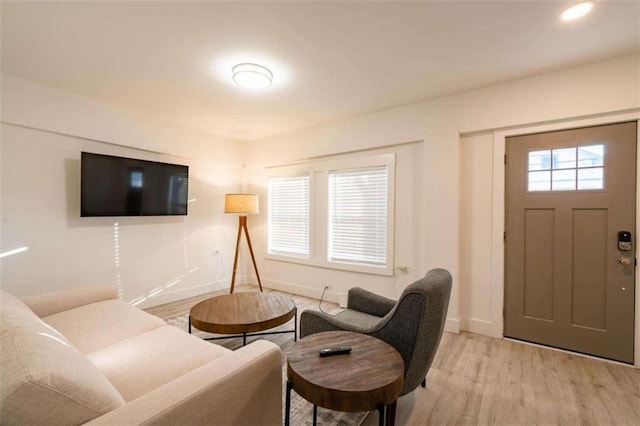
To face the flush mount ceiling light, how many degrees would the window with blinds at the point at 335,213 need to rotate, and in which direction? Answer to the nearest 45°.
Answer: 0° — it already faces it

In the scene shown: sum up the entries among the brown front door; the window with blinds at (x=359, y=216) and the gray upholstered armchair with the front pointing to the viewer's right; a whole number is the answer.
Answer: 0

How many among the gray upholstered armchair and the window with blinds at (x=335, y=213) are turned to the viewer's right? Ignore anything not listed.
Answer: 0

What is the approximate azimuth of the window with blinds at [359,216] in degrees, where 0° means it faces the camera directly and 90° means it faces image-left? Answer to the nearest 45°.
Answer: approximately 45°

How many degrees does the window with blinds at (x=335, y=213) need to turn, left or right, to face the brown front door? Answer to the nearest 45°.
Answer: approximately 90° to its left

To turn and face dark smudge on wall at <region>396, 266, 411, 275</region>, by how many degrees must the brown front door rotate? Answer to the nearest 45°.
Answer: approximately 45° to its right

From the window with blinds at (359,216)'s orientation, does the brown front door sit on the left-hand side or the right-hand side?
on its left

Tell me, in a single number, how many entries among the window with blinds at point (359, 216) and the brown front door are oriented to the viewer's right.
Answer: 0

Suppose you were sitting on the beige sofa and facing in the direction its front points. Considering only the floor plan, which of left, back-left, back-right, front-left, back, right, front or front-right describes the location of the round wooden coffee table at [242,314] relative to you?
front

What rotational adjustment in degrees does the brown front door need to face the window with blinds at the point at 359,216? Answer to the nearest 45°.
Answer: approximately 45° to its right

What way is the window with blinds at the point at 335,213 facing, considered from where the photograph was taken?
facing the viewer and to the left of the viewer

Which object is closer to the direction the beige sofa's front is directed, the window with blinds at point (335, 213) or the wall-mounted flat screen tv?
the window with blinds

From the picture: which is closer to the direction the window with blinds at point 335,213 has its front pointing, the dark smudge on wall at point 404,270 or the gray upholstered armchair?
the gray upholstered armchair

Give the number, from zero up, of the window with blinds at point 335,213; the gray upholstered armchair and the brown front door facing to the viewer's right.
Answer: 0

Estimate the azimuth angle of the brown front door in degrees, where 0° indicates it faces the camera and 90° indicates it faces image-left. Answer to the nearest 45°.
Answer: approximately 45°
